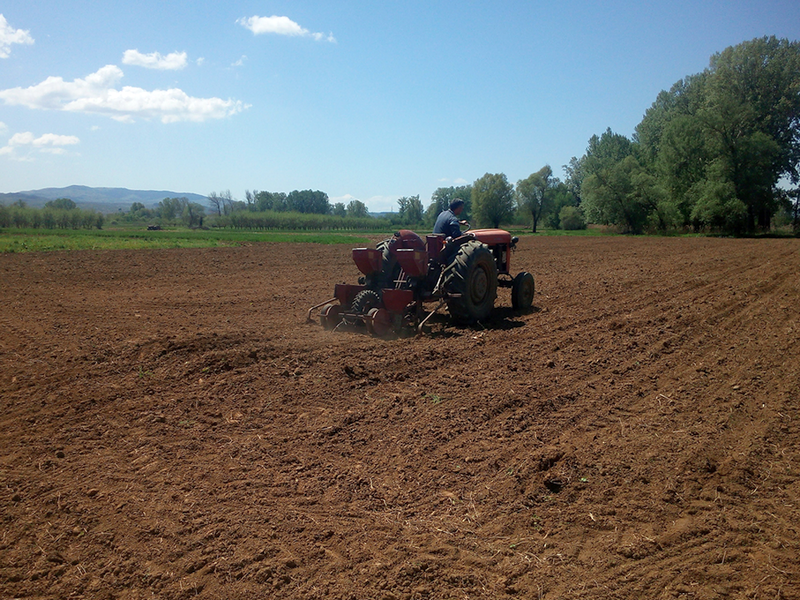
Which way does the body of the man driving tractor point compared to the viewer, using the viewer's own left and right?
facing away from the viewer and to the right of the viewer

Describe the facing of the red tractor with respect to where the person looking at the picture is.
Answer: facing away from the viewer and to the right of the viewer
